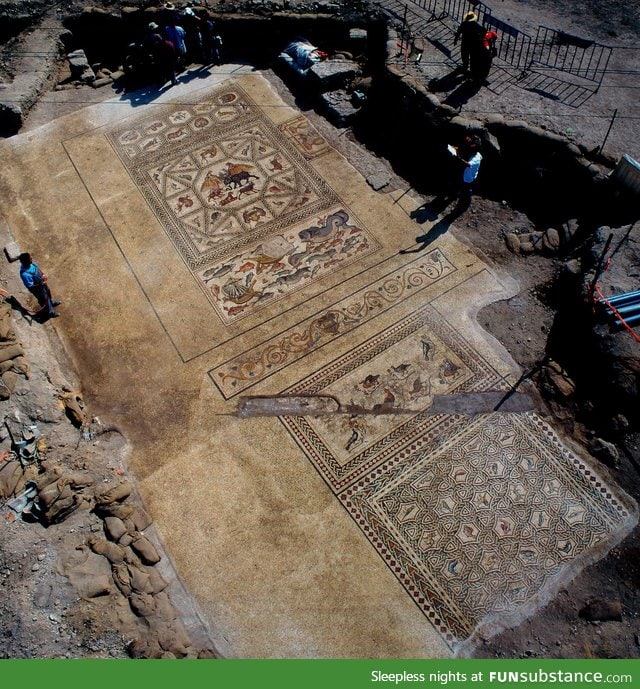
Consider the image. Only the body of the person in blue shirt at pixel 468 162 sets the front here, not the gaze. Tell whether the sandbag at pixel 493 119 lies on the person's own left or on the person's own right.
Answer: on the person's own right

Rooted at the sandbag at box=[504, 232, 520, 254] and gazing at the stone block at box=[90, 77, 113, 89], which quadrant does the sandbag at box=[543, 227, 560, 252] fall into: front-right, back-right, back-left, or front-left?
back-right

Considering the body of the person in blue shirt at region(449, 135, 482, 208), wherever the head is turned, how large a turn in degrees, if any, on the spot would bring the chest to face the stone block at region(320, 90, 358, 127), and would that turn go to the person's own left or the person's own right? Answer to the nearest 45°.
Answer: approximately 45° to the person's own right

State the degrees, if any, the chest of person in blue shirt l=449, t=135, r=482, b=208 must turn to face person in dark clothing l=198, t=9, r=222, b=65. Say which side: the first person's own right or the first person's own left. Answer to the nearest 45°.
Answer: approximately 45° to the first person's own right

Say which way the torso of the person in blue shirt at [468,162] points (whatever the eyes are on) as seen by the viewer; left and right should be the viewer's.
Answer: facing to the left of the viewer

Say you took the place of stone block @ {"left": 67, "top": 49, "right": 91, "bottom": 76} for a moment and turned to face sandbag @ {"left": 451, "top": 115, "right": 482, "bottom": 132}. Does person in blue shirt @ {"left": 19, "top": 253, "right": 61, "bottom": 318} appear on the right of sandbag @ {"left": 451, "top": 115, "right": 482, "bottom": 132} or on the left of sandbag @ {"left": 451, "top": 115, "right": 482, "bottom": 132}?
right

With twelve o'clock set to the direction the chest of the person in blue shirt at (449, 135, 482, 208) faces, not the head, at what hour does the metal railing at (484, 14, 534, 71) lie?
The metal railing is roughly at 3 o'clock from the person in blue shirt.

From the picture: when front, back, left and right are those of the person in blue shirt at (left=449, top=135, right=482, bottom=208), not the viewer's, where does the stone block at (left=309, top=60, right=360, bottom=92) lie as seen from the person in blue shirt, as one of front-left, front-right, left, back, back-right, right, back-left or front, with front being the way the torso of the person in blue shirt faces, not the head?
front-right
